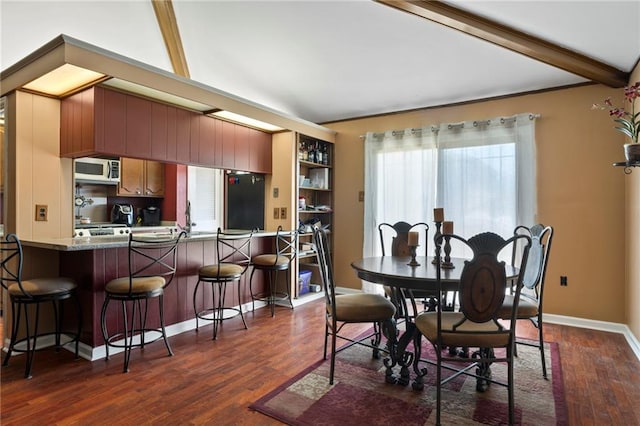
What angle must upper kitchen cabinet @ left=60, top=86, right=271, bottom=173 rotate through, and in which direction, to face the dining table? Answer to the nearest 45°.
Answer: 0° — it already faces it

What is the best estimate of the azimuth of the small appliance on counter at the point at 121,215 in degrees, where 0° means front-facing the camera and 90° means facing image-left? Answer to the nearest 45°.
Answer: approximately 315°

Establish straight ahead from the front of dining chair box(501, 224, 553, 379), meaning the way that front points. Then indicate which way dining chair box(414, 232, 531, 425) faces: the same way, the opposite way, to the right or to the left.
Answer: to the right

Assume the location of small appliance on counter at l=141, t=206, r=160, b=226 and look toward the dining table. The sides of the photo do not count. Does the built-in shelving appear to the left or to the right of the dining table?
left
